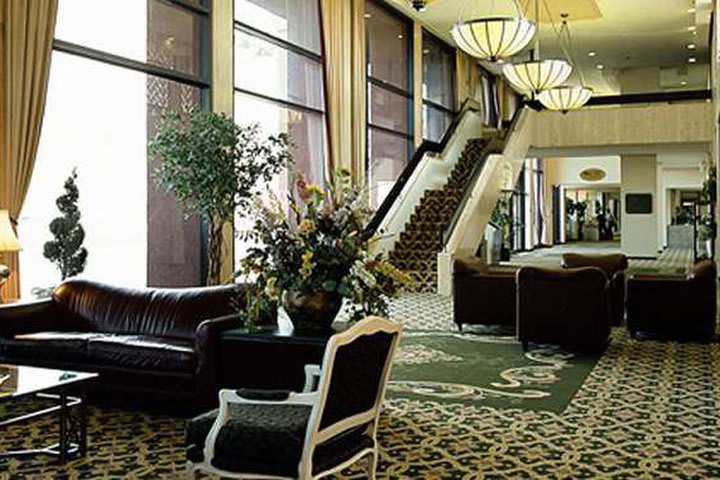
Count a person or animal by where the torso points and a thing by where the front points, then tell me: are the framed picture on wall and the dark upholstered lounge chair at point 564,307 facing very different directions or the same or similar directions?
very different directions

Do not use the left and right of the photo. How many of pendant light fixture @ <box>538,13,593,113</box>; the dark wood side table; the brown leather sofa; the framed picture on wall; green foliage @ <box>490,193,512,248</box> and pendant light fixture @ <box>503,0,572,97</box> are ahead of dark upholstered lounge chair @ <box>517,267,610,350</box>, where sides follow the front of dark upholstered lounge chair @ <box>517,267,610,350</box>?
4

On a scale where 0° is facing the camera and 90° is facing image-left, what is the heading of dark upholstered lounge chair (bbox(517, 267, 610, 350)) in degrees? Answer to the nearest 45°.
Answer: approximately 180°

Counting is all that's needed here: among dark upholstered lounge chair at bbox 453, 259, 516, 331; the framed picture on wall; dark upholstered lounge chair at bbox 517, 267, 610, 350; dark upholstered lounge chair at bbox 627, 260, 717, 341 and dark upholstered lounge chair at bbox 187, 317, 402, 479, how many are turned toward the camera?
1

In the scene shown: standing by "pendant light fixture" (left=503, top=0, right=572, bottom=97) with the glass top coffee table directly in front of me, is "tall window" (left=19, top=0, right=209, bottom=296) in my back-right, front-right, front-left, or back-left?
front-right

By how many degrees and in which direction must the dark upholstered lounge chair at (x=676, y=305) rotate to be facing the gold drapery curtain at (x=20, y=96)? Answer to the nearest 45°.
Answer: approximately 45° to its left

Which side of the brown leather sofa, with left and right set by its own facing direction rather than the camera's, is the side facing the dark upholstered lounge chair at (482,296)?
back

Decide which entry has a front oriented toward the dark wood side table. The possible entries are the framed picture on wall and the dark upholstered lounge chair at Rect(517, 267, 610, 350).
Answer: the framed picture on wall

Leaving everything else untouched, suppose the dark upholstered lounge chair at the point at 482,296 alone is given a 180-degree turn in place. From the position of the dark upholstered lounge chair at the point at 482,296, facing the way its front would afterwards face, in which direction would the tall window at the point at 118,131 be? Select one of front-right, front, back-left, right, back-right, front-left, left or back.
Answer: front

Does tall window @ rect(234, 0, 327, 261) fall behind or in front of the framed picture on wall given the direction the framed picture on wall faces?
in front

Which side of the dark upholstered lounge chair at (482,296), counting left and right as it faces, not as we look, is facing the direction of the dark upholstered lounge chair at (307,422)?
right

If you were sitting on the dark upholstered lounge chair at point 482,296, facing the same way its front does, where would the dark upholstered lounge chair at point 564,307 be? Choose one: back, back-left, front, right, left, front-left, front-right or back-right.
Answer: front-right

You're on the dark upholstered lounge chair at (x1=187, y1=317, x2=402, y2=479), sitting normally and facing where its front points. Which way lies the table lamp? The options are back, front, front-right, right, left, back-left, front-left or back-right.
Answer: front

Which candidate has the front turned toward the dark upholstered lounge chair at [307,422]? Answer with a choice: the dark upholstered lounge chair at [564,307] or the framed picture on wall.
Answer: the framed picture on wall

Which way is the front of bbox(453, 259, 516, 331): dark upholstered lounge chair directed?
to the viewer's right

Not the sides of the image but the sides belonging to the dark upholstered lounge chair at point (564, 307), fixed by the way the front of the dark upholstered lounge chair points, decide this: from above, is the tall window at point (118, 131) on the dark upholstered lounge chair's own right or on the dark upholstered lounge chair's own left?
on the dark upholstered lounge chair's own left

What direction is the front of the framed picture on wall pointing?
toward the camera

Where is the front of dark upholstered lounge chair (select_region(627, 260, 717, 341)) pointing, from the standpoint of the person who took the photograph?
facing to the left of the viewer

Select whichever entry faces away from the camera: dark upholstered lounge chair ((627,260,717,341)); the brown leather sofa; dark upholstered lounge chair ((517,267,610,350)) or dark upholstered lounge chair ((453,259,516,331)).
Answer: dark upholstered lounge chair ((517,267,610,350))
